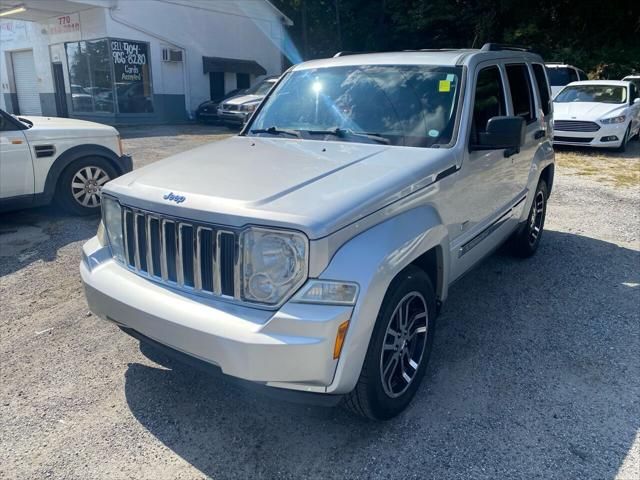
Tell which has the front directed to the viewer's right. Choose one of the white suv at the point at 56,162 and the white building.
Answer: the white suv

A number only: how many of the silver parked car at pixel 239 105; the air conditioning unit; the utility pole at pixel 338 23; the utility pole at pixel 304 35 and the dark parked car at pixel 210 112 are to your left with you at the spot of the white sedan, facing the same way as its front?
0

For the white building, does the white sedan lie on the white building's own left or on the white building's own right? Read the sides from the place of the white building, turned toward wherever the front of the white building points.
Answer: on the white building's own left

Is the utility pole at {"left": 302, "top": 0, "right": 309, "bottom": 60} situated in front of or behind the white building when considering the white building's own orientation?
behind

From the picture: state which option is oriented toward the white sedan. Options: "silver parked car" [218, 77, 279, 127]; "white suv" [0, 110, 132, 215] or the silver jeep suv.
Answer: the white suv

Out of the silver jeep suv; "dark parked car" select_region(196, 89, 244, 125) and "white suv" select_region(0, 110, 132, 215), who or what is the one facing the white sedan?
the white suv

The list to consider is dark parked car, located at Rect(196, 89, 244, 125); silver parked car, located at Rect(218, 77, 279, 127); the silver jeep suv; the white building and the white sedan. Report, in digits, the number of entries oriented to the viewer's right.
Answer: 0

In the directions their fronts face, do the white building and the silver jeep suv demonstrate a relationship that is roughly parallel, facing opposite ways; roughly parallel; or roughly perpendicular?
roughly parallel

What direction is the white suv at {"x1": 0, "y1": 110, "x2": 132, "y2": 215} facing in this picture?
to the viewer's right

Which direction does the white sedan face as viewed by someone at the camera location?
facing the viewer and to the left of the viewer

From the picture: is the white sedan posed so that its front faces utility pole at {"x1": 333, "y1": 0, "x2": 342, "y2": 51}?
no

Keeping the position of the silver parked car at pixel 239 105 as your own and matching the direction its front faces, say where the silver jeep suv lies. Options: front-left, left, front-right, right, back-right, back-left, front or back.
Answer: front-left

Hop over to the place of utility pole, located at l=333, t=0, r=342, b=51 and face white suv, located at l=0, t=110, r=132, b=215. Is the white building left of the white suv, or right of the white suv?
right

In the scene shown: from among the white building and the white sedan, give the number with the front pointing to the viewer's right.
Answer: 0

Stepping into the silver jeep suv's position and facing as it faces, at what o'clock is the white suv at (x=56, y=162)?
The white suv is roughly at 3 o'clock from the silver jeep suv.
